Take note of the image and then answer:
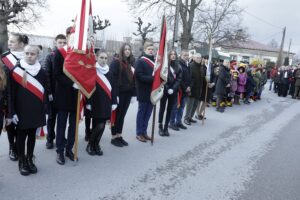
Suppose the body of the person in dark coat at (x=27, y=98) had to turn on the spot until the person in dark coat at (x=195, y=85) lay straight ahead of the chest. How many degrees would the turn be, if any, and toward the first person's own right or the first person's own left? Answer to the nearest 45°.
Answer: approximately 135° to the first person's own left

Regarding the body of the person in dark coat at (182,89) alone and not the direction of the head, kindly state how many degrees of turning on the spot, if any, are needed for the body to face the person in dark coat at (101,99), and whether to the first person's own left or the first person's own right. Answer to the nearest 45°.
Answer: approximately 90° to the first person's own right

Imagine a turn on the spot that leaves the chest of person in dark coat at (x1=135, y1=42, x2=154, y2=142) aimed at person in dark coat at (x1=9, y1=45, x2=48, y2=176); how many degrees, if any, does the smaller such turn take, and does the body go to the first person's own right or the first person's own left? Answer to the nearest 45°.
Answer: approximately 90° to the first person's own right

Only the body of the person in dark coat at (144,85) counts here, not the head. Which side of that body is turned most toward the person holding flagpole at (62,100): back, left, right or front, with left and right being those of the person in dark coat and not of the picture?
right

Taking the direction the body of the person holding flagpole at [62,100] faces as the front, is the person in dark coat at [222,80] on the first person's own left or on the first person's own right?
on the first person's own left

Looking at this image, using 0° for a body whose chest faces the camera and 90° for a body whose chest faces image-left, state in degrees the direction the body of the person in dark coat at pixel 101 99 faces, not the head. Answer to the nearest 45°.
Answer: approximately 315°

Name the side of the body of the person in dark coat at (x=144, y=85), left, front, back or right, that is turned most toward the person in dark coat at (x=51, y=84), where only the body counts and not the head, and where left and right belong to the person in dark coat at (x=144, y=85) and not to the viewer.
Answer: right

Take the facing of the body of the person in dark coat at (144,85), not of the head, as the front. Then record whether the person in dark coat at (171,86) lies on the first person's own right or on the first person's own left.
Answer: on the first person's own left
